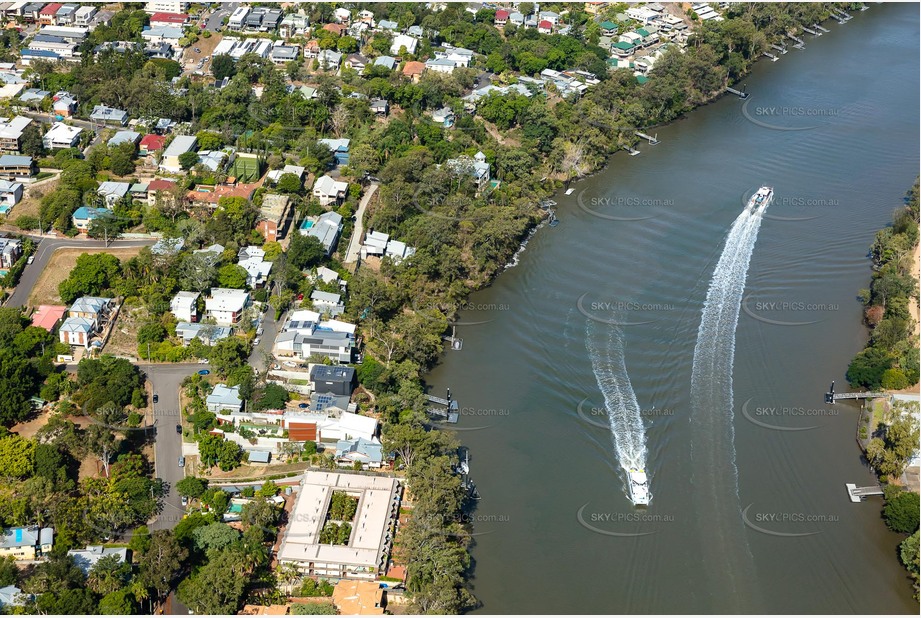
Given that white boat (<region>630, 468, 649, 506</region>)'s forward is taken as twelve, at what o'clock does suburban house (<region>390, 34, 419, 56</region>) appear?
The suburban house is roughly at 5 o'clock from the white boat.

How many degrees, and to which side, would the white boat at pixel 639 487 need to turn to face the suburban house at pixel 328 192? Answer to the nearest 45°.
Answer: approximately 135° to its right

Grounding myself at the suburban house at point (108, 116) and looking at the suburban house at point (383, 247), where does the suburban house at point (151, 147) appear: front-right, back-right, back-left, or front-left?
front-right

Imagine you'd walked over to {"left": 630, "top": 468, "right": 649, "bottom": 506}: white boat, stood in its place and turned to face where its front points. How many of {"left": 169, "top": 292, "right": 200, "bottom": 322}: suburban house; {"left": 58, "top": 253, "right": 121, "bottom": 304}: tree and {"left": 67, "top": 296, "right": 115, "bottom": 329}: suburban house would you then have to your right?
3

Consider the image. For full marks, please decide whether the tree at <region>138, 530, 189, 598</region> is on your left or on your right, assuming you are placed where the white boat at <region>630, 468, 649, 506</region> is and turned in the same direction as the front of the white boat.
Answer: on your right

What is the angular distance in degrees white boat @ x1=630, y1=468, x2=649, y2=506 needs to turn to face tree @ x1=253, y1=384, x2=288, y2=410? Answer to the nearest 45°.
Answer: approximately 90° to its right

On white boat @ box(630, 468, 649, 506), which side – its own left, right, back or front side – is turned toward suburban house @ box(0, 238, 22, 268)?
right

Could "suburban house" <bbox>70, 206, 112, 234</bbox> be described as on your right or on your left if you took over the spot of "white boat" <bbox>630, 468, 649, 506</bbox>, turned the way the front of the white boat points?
on your right

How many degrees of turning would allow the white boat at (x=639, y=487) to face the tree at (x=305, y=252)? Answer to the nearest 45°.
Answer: approximately 135° to its right

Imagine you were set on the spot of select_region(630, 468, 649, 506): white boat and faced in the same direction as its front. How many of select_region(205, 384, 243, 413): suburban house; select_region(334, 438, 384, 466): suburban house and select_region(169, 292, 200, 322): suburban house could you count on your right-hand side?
3

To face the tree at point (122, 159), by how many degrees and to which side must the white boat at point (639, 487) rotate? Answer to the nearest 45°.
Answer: approximately 135° to its right

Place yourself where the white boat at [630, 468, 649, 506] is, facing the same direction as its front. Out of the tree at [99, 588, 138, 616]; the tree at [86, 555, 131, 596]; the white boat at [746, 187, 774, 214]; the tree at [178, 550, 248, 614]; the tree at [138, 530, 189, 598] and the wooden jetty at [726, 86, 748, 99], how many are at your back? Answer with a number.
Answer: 2

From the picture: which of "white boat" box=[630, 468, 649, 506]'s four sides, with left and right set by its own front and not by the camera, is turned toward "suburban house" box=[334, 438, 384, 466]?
right

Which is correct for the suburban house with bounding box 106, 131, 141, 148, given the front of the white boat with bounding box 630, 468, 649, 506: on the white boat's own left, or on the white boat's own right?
on the white boat's own right

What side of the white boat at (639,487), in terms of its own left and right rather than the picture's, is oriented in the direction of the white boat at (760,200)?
back

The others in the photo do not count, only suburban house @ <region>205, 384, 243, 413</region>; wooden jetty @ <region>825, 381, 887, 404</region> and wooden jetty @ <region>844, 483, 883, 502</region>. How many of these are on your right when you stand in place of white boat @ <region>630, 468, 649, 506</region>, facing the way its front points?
1

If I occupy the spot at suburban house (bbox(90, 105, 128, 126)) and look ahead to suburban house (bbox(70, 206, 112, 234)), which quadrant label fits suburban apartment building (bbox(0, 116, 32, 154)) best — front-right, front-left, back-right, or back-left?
front-right

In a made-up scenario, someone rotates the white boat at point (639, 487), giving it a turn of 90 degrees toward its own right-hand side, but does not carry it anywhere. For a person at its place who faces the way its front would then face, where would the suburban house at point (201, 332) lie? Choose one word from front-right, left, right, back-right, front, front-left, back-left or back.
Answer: front

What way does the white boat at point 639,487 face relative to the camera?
toward the camera
